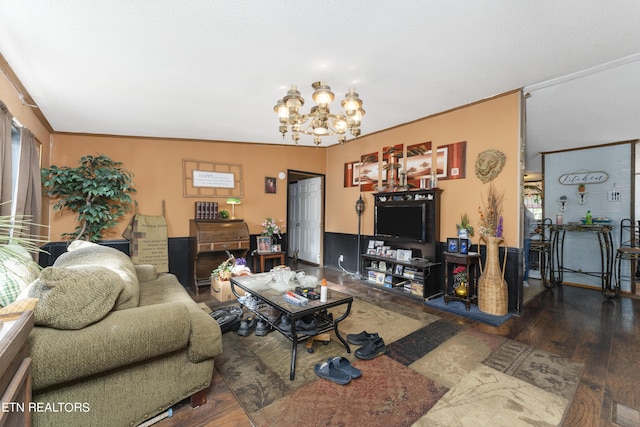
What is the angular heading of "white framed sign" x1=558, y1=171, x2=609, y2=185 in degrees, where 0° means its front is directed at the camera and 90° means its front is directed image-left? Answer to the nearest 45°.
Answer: approximately 0°

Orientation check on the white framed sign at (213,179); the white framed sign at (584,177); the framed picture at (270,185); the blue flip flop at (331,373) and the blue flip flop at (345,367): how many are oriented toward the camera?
3

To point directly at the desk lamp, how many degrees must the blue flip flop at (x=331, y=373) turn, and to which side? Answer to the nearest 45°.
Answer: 0° — it already faces it

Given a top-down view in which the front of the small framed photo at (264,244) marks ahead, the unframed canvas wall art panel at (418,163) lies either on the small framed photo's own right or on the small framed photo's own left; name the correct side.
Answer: on the small framed photo's own left

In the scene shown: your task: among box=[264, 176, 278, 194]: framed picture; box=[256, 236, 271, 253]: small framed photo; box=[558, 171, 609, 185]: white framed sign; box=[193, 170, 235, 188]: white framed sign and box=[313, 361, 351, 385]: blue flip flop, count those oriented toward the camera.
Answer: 4
